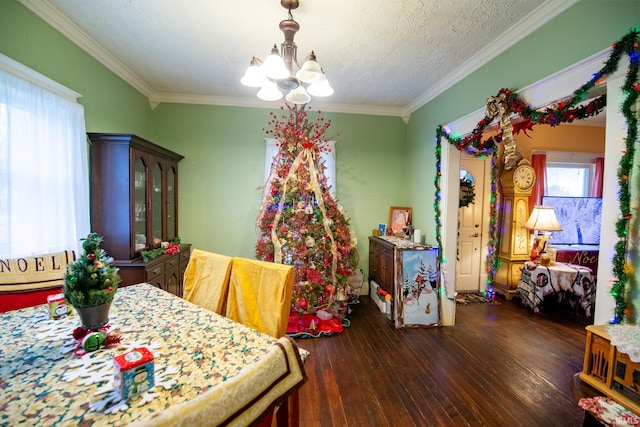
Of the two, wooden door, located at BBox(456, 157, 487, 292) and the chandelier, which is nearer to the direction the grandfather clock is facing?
the chandelier

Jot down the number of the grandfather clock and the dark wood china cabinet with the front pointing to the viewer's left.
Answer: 0

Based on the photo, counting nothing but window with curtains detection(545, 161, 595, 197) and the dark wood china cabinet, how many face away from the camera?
0

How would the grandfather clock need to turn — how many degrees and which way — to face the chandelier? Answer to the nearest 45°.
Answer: approximately 45° to its right

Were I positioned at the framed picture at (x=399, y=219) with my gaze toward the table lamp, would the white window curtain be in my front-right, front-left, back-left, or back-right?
back-right

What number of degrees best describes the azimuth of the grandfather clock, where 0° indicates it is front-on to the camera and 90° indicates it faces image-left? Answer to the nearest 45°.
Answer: approximately 315°

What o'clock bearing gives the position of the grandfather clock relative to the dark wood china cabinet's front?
The grandfather clock is roughly at 11 o'clock from the dark wood china cabinet.

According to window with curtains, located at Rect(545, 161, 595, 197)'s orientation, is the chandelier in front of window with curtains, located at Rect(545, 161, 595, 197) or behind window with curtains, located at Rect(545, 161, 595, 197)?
in front

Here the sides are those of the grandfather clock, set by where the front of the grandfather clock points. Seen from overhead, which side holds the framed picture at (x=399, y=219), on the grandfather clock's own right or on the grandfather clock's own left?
on the grandfather clock's own right

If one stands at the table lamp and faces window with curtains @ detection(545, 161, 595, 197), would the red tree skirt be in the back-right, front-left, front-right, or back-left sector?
back-left

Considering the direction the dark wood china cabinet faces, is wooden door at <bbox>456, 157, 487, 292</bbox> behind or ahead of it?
ahead

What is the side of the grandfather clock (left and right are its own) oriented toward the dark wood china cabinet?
right

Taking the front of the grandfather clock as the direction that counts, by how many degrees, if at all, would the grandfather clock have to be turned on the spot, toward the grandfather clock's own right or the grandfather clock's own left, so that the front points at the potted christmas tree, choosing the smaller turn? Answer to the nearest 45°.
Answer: approximately 45° to the grandfather clock's own right

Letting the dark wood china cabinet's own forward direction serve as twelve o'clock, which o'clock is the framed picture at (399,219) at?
The framed picture is roughly at 11 o'clock from the dark wood china cabinet.

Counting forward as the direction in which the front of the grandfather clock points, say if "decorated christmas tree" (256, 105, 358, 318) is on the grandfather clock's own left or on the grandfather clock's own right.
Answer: on the grandfather clock's own right
